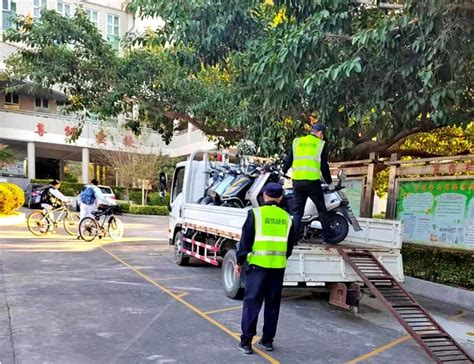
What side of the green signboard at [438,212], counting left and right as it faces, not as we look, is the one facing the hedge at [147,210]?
right

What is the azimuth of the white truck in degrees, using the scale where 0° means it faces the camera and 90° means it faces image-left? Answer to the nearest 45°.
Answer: approximately 135°

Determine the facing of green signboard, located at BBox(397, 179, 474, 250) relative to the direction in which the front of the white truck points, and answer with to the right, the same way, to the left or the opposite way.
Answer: to the left

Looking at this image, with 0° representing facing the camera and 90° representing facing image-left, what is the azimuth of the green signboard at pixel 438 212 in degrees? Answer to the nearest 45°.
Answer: approximately 45°
